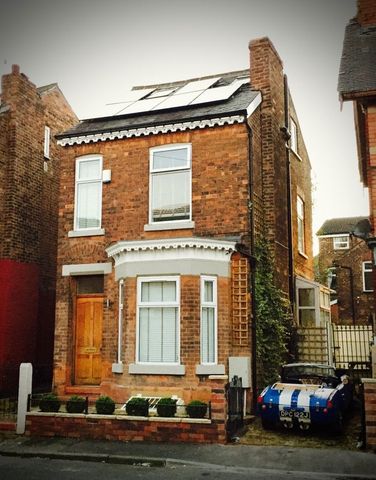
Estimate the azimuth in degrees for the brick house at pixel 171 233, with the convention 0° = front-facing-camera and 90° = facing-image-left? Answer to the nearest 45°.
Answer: approximately 45°

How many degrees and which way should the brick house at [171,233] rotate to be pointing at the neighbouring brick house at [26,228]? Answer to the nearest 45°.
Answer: approximately 90° to its right

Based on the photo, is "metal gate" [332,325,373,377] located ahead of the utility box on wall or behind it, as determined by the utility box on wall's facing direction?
behind

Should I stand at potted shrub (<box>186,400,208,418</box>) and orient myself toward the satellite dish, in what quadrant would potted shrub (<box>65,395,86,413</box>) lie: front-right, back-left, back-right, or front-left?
back-left

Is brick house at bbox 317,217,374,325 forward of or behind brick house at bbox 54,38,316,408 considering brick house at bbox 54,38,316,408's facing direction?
behind

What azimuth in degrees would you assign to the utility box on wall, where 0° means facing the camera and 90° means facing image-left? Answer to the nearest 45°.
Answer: approximately 0°

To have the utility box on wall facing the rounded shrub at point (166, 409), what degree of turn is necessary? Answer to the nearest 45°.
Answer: approximately 45° to its right
